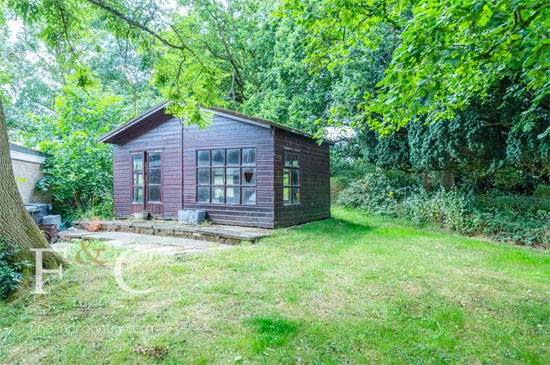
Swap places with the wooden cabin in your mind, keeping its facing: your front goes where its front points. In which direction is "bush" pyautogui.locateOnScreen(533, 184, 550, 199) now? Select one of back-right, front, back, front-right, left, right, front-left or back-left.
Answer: back-left

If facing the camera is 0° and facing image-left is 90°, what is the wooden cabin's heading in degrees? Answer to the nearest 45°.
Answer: approximately 45°

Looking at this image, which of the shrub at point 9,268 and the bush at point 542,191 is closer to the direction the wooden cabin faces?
the shrub

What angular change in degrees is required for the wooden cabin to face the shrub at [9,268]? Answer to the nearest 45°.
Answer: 0° — it already faces it
